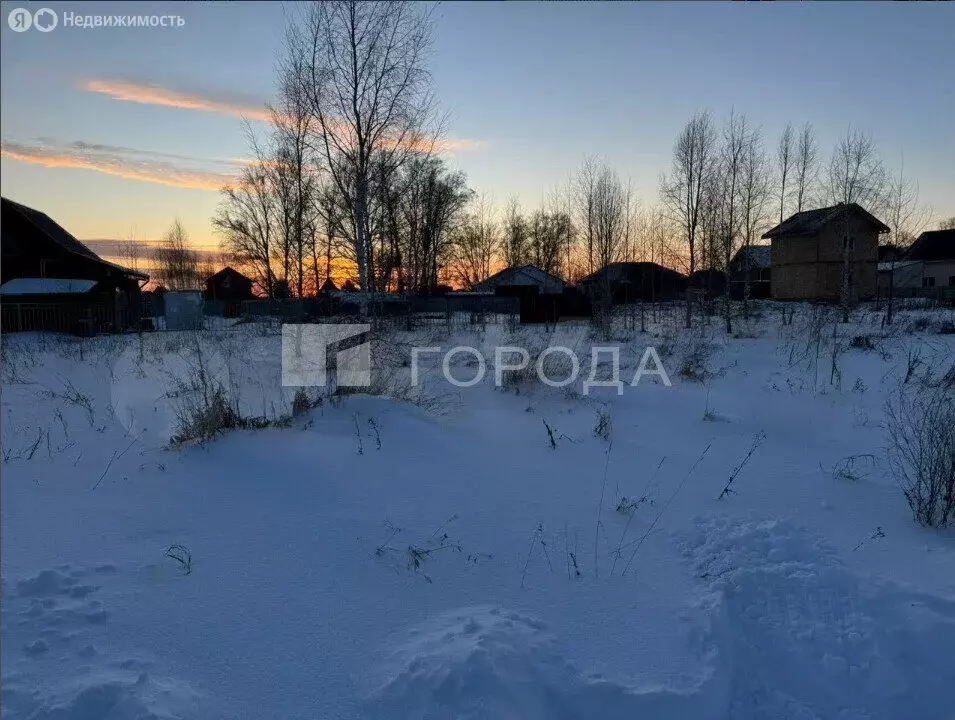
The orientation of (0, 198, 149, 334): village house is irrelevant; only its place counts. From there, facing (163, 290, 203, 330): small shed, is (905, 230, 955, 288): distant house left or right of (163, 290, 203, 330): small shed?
right

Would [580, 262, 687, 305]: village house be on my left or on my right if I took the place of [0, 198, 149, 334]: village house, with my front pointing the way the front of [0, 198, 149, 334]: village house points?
on my left

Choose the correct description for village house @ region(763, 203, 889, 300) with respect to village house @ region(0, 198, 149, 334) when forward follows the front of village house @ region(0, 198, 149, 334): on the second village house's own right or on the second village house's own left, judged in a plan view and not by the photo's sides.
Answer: on the second village house's own left

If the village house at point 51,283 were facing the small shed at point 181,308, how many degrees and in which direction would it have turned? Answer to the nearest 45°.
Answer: approximately 135° to its left

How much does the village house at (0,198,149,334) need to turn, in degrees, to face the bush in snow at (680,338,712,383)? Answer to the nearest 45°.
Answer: approximately 45° to its left

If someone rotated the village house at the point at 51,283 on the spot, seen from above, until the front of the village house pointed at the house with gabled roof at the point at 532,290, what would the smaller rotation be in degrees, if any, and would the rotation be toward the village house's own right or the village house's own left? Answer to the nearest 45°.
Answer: approximately 90° to the village house's own left

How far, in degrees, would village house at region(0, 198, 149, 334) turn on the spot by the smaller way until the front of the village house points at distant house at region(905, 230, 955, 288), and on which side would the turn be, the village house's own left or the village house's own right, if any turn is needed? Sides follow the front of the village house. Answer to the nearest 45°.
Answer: approximately 90° to the village house's own left

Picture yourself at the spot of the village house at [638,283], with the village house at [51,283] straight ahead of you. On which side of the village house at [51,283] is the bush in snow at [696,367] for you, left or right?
left
